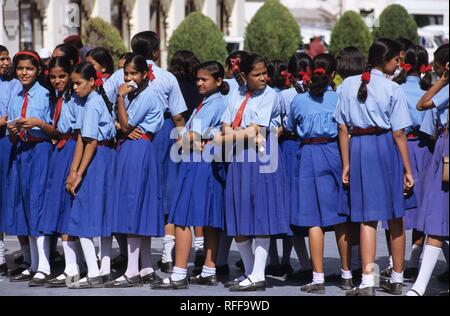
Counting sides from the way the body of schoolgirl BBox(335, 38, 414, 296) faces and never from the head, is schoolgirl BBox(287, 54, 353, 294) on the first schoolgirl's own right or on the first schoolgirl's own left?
on the first schoolgirl's own left

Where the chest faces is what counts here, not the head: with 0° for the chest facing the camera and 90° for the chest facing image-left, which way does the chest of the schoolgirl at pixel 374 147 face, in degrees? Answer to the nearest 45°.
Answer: approximately 180°

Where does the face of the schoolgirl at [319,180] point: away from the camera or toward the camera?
away from the camera

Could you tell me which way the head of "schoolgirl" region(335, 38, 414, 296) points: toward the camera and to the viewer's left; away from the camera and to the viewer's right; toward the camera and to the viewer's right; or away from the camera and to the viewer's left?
away from the camera and to the viewer's right
